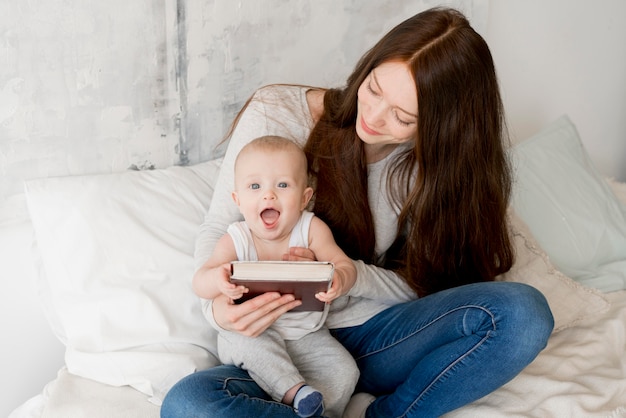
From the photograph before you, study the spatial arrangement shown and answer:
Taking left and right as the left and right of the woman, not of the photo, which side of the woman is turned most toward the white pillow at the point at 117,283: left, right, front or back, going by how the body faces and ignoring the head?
right

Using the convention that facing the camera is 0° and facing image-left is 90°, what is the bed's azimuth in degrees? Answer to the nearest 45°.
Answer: approximately 0°

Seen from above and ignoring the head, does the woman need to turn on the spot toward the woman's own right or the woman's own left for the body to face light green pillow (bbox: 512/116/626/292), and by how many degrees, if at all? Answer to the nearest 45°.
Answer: approximately 135° to the woman's own left

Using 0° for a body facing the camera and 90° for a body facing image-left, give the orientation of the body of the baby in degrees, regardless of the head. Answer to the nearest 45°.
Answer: approximately 0°

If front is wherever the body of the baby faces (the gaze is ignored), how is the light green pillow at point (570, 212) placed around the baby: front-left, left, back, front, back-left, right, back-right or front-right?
back-left
